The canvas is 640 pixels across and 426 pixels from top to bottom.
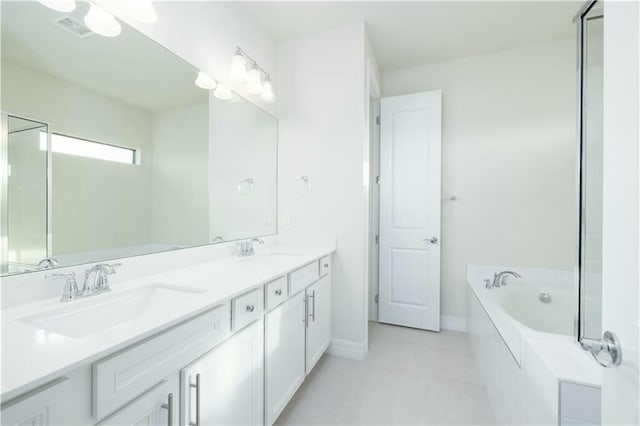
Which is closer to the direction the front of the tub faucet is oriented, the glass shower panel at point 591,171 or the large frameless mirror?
the glass shower panel

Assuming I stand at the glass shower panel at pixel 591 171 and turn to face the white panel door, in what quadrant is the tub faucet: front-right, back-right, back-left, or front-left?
front-right

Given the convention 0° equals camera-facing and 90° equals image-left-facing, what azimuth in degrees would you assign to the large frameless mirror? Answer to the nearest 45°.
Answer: approximately 315°

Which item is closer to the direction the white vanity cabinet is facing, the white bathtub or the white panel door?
the white bathtub

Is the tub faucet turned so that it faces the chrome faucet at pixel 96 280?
no

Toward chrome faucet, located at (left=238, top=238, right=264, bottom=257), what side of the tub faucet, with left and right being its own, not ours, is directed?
right

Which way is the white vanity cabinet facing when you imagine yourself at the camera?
facing the viewer and to the right of the viewer

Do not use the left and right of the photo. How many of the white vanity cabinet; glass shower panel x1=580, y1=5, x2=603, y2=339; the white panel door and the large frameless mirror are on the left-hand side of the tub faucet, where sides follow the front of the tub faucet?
0

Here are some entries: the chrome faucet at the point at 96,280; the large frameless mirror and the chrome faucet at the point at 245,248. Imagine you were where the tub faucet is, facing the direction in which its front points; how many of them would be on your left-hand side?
0

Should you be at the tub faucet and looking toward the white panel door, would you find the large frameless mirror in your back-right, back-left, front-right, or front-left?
front-left

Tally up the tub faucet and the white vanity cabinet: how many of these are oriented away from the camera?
0

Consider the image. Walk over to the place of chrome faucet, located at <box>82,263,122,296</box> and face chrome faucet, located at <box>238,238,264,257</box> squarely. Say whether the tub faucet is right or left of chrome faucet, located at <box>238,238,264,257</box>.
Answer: right

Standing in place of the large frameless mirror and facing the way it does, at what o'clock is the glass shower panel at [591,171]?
The glass shower panel is roughly at 12 o'clock from the large frameless mirror.

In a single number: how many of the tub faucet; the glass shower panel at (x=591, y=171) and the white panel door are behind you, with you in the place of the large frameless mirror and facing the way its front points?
0

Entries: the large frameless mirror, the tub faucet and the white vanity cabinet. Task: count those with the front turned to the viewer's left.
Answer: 0

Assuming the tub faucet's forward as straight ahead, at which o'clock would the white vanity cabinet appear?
The white vanity cabinet is roughly at 2 o'clock from the tub faucet.
